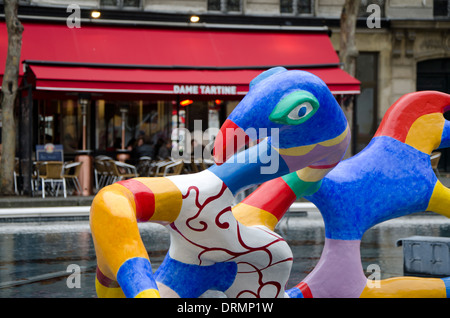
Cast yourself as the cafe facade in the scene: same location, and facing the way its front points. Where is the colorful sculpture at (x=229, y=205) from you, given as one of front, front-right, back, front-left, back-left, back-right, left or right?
front

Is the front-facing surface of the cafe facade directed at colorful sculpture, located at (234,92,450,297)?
yes

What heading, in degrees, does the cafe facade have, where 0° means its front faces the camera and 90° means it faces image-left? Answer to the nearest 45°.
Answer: approximately 0°

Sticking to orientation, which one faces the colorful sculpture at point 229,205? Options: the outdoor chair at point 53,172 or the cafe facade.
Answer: the cafe facade

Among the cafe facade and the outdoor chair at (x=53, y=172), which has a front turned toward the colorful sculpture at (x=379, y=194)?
the cafe facade
